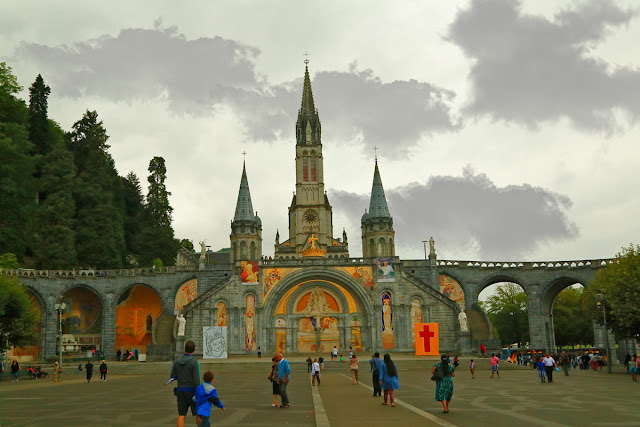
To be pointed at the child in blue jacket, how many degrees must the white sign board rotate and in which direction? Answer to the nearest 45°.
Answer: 0° — it already faces them

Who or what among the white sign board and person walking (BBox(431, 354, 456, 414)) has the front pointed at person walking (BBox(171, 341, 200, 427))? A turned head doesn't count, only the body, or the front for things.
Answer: the white sign board

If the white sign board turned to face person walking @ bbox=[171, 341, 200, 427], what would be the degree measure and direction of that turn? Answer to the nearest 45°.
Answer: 0° — it already faces them

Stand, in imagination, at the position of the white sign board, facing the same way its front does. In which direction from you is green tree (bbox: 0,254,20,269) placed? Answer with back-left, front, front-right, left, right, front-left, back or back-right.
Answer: right

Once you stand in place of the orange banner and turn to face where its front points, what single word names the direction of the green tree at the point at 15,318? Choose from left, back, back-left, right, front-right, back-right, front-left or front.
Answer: front-right

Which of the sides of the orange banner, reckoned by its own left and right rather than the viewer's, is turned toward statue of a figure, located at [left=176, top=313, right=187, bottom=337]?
right

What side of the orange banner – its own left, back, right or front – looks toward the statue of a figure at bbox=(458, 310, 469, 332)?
left

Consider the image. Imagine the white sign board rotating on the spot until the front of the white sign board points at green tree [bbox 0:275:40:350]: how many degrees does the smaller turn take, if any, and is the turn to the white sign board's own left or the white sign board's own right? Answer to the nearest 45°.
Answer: approximately 45° to the white sign board's own right

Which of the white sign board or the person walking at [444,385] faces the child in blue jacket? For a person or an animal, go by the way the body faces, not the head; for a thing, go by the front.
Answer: the white sign board
